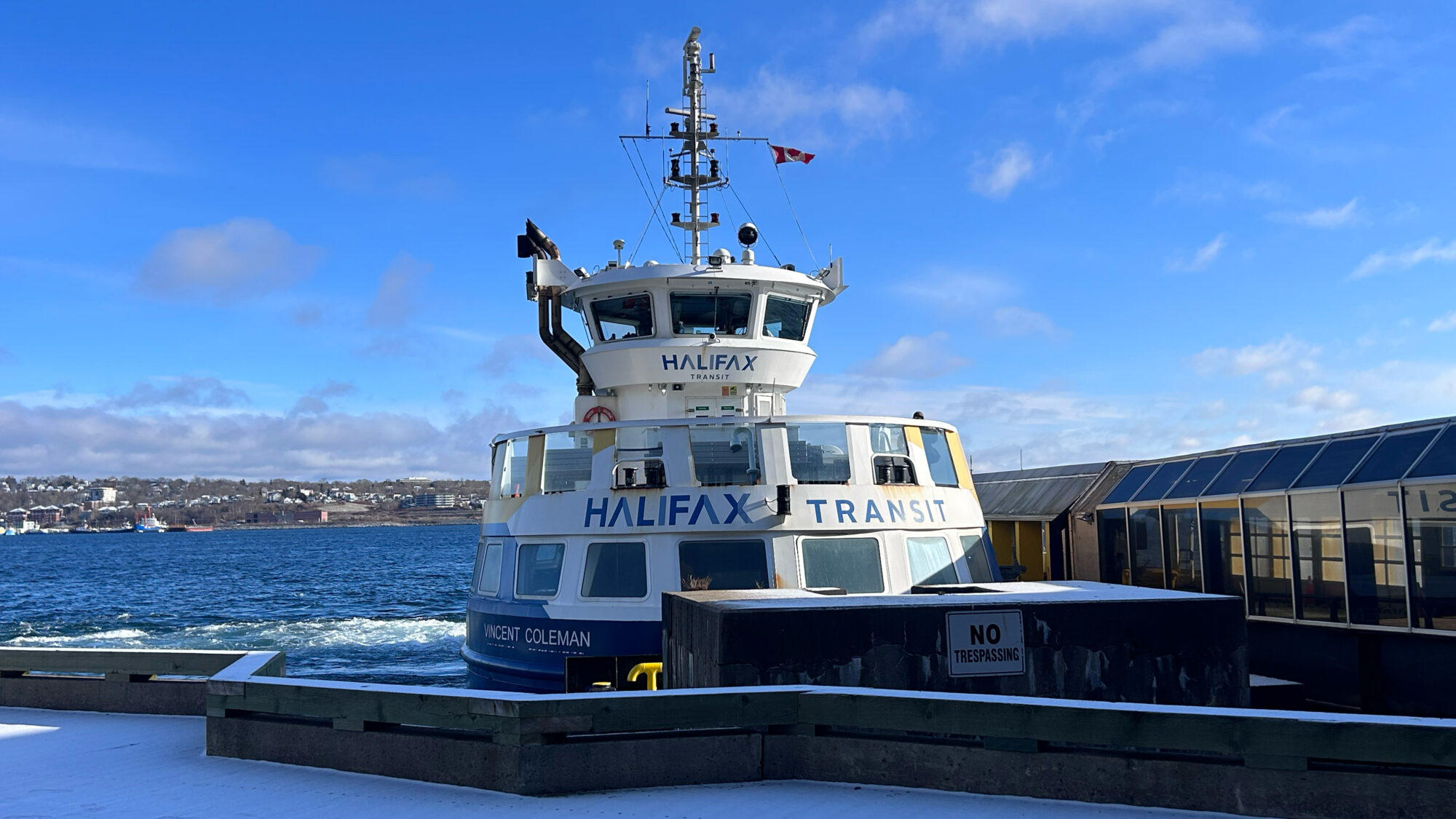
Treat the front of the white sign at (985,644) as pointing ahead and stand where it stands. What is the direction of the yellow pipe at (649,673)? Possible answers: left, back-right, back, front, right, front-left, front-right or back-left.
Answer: back-right

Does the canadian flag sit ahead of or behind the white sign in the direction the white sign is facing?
behind

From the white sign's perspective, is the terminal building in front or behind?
behind

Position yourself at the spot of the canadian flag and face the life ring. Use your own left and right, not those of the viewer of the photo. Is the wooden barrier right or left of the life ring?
left

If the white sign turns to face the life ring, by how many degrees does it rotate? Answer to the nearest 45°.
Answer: approximately 135° to its right

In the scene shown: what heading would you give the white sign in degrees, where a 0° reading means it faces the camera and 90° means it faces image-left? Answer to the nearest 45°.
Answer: approximately 0°
